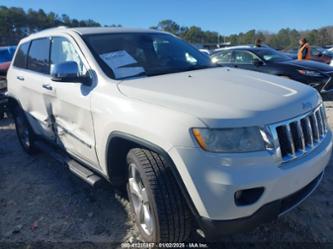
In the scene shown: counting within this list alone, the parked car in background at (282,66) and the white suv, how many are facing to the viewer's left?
0

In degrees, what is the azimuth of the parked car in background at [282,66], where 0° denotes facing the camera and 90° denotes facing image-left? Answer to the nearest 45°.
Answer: approximately 315°

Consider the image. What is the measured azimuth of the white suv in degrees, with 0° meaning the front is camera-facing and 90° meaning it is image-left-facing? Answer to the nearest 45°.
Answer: approximately 315°

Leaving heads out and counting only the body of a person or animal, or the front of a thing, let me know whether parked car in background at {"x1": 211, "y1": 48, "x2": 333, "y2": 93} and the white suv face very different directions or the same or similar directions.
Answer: same or similar directions

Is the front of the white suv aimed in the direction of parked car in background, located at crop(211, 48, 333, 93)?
no
